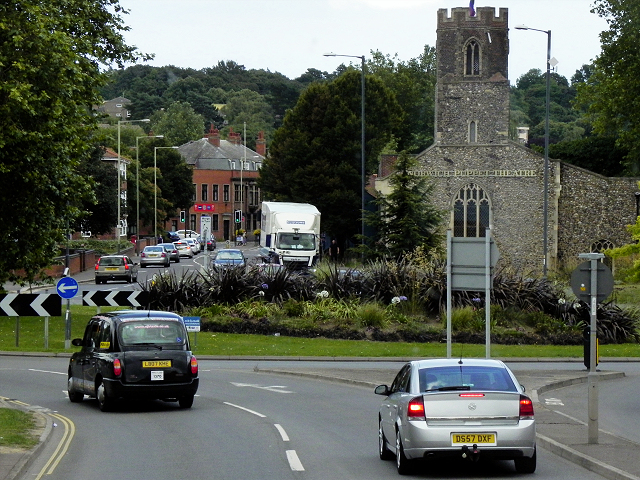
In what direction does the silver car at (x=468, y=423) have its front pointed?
away from the camera

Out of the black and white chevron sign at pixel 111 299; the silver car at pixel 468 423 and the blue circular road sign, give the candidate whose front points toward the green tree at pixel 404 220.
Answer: the silver car

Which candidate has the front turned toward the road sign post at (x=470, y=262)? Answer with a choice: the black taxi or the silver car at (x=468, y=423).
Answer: the silver car

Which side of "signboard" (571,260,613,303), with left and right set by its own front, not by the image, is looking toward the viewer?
back

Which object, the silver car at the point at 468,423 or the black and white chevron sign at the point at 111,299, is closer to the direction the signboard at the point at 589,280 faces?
the black and white chevron sign

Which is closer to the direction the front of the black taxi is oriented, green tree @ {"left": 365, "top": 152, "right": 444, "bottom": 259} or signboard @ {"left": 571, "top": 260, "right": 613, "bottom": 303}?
the green tree

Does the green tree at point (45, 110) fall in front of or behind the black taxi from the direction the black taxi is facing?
in front

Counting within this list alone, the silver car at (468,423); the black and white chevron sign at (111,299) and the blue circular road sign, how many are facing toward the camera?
2

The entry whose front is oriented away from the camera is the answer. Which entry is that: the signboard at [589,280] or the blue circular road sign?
the signboard

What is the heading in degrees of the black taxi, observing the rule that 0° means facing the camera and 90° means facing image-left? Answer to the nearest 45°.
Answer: approximately 135°
